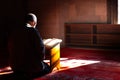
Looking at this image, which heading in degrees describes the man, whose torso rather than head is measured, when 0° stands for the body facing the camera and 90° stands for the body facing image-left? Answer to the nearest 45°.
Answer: approximately 225°
